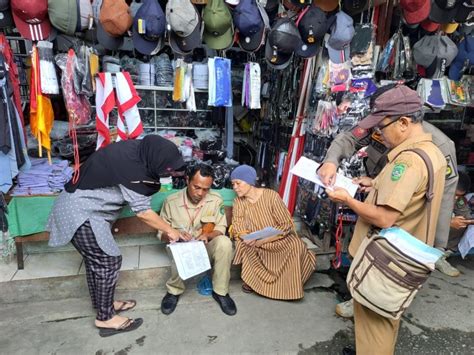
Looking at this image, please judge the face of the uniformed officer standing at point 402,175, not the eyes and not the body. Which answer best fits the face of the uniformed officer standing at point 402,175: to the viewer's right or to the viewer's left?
to the viewer's left

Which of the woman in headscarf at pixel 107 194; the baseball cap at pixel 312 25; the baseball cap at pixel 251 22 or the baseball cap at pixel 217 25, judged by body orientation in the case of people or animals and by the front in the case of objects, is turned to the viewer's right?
the woman in headscarf

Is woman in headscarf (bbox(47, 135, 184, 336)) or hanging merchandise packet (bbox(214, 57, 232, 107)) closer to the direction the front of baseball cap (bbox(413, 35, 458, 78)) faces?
the woman in headscarf

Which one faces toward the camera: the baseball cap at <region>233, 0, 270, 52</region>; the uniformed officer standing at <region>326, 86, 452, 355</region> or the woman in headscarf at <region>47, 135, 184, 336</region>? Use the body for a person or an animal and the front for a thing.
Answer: the baseball cap

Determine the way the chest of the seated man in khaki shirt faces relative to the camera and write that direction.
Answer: toward the camera

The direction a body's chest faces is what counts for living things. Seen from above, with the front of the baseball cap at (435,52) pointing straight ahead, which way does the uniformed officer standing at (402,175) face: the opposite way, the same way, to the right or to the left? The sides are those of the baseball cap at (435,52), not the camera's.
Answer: to the right

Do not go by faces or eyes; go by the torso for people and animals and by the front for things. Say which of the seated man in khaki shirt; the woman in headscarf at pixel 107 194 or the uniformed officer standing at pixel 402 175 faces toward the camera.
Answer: the seated man in khaki shirt

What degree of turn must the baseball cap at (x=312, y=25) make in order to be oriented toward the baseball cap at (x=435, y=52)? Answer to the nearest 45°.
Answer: approximately 135° to its left

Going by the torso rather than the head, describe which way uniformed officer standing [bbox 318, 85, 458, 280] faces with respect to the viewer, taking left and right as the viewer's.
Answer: facing the viewer and to the left of the viewer

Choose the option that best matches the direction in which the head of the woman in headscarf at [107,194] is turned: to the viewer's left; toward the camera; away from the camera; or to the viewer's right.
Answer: to the viewer's right

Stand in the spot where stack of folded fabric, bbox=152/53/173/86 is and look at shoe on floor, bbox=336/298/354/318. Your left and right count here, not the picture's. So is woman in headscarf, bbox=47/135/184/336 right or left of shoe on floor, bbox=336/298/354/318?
right

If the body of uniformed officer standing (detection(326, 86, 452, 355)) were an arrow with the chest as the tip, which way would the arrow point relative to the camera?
to the viewer's left

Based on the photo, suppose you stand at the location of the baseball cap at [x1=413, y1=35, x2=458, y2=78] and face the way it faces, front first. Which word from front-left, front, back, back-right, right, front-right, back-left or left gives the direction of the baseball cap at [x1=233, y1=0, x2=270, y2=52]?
front-right

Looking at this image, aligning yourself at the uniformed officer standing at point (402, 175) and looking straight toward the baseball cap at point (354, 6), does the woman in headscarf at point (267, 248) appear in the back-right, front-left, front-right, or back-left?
front-left

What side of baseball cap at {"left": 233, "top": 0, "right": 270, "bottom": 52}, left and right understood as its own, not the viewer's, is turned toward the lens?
front

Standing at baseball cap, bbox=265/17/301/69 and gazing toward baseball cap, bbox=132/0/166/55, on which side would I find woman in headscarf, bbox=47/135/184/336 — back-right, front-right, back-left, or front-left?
front-left

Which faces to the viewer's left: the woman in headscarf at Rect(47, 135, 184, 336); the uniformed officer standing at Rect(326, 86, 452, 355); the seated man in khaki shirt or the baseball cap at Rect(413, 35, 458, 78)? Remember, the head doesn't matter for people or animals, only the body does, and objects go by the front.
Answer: the uniformed officer standing
